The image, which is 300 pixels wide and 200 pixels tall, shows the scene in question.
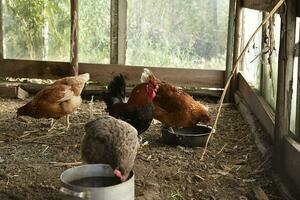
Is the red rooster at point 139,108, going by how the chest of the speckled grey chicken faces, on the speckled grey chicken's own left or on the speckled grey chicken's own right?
on the speckled grey chicken's own left

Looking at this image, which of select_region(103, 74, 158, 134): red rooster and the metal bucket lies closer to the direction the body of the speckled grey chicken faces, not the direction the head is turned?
the metal bucket

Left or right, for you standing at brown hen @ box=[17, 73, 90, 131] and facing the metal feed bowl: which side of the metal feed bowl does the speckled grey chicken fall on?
right

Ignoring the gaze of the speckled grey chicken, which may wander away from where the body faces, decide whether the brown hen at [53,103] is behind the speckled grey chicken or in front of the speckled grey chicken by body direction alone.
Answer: behind

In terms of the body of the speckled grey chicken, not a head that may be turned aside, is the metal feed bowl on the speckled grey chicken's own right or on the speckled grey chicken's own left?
on the speckled grey chicken's own left

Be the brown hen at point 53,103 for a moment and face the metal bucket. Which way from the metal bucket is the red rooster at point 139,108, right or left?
left

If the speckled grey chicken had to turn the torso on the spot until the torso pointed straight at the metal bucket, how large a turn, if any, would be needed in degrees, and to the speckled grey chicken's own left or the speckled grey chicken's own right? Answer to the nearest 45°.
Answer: approximately 45° to the speckled grey chicken's own right

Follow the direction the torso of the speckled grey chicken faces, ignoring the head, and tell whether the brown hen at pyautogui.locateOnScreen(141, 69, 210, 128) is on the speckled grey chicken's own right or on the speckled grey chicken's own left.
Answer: on the speckled grey chicken's own left

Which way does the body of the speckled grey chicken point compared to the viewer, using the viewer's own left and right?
facing the viewer and to the right of the viewer
